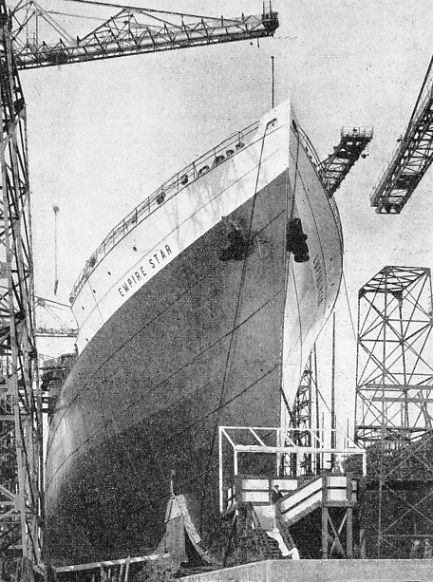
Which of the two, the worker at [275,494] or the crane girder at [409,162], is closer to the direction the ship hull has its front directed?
the worker

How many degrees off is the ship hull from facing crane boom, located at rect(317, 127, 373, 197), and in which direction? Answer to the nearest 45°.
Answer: approximately 90° to its left

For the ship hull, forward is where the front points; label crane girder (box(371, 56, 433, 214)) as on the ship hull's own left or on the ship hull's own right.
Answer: on the ship hull's own left

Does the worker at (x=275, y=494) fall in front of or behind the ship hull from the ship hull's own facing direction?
in front

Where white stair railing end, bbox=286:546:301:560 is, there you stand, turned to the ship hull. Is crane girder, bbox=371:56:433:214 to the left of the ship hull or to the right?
right

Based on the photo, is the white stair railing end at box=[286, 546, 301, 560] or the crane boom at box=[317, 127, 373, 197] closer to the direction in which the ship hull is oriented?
the white stair railing end
